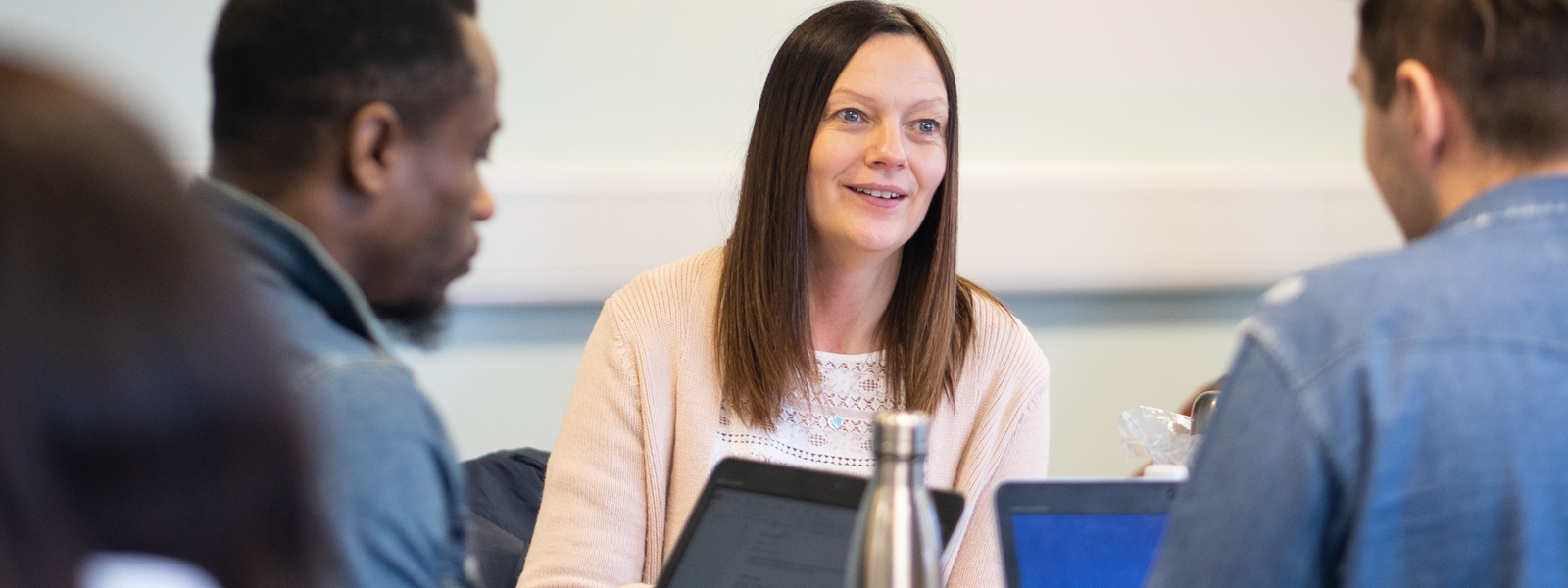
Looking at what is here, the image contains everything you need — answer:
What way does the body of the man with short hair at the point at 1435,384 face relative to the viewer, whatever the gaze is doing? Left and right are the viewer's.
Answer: facing away from the viewer and to the left of the viewer

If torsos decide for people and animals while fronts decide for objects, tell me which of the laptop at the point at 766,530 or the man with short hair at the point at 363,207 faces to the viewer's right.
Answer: the man with short hair

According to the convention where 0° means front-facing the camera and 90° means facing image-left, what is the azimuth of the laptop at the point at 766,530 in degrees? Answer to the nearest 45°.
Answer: approximately 45°

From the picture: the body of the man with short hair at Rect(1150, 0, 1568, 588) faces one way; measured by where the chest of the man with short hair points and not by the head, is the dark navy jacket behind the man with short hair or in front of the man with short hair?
in front

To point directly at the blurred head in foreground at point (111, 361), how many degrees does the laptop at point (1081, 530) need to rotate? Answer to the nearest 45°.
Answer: approximately 45° to its right

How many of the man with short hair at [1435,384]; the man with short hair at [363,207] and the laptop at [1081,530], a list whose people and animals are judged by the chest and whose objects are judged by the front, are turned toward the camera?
1

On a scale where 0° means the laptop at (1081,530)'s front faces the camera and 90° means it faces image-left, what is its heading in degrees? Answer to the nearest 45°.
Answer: approximately 0°

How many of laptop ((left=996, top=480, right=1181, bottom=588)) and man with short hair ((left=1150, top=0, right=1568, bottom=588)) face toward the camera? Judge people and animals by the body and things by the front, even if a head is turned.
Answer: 1

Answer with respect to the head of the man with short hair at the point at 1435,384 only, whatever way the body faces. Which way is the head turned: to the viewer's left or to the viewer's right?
to the viewer's left

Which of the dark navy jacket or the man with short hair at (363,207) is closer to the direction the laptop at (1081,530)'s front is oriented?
the man with short hair

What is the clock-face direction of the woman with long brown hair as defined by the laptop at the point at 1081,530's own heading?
The woman with long brown hair is roughly at 5 o'clock from the laptop.

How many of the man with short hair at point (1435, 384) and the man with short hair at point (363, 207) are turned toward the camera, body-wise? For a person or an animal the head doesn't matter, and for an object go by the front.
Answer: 0
